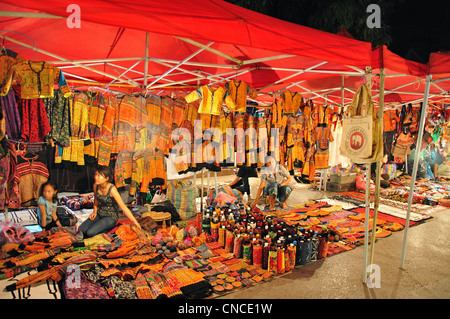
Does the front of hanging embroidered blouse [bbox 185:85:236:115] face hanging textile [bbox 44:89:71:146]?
no

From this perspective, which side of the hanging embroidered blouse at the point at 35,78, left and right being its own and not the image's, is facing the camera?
front

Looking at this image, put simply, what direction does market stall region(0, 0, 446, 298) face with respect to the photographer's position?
facing the viewer and to the right of the viewer

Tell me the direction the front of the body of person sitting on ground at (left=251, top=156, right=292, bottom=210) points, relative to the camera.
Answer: toward the camera

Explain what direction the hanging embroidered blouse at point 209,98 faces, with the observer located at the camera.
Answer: facing the viewer

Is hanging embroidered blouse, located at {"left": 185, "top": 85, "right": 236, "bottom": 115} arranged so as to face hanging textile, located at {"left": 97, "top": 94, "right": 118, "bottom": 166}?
no

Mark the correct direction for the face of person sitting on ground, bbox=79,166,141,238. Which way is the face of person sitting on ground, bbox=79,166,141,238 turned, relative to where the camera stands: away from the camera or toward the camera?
toward the camera

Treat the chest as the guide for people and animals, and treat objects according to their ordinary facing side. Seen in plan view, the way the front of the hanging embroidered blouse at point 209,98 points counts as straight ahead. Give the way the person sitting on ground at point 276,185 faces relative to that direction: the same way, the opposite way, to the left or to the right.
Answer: the same way

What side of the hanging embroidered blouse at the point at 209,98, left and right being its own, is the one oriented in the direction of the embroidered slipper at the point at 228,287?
front
